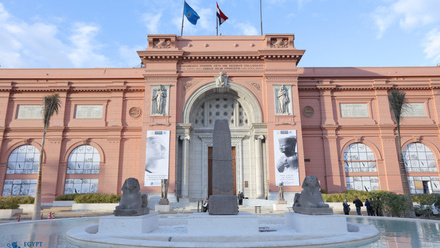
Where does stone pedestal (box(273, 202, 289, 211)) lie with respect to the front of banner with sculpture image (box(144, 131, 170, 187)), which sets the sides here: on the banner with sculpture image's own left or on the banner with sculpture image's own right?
on the banner with sculpture image's own left

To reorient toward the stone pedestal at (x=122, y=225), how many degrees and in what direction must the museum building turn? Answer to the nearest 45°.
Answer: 0° — it already faces it
